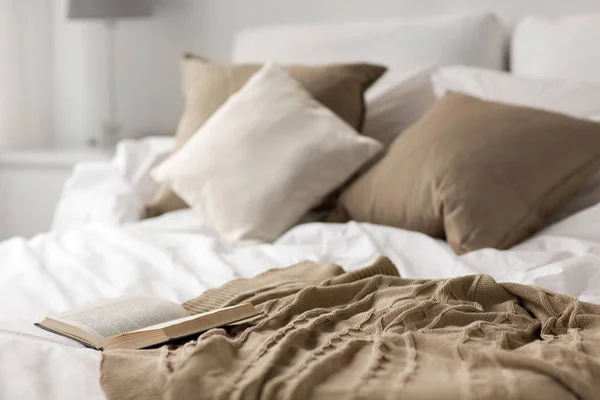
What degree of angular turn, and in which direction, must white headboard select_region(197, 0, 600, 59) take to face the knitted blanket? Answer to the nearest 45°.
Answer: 0° — it already faces it

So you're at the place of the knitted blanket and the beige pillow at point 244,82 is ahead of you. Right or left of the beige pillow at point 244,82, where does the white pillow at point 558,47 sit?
right

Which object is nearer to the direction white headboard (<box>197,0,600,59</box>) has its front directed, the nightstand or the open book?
the open book

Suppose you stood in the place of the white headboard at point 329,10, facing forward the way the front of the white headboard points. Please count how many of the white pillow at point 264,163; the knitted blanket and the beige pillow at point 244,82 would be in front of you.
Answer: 3

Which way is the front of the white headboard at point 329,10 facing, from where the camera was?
facing the viewer

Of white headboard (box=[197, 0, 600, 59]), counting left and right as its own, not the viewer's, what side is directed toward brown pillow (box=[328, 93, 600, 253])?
front

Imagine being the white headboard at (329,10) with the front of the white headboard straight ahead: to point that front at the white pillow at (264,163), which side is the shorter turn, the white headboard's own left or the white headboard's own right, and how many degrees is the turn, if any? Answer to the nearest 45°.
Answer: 0° — it already faces it

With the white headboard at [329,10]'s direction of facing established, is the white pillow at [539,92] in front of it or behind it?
in front

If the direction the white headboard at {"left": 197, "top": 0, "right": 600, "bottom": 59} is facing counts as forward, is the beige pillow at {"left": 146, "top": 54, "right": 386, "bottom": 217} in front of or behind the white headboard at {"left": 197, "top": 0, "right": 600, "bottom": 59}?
in front

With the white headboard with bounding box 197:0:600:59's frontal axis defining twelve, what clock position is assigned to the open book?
The open book is roughly at 12 o'clock from the white headboard.

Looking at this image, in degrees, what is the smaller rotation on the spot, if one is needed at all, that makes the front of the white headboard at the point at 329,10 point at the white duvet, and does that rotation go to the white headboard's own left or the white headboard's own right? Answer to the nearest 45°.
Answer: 0° — it already faces it

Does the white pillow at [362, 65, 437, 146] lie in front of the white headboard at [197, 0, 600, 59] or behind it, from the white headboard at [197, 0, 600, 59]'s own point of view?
in front

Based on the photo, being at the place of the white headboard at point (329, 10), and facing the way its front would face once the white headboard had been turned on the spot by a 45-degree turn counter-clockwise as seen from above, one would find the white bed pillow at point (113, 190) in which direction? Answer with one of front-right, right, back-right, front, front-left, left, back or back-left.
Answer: right
